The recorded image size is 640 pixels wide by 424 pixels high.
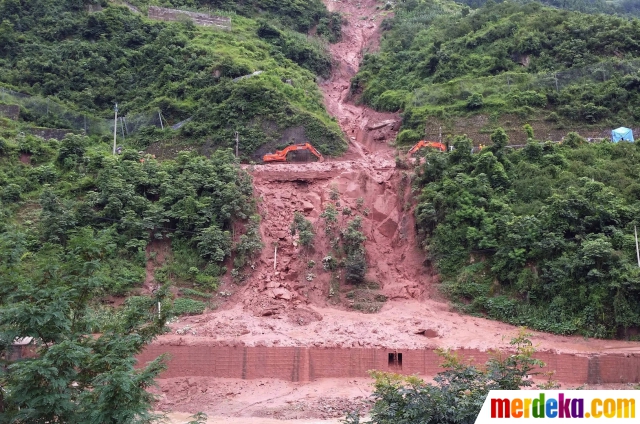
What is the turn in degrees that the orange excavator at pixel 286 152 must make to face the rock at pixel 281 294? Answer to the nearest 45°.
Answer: approximately 90° to its right

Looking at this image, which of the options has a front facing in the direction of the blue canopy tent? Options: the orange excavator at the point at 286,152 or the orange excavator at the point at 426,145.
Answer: the orange excavator at the point at 286,152

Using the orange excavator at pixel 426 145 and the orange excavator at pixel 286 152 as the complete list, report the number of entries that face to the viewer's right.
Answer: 1

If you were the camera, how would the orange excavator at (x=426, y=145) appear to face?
facing to the left of the viewer

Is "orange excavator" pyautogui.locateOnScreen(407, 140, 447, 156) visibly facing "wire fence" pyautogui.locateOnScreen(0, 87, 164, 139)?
yes

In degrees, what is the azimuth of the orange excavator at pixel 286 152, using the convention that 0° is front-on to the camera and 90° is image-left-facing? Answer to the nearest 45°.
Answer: approximately 270°

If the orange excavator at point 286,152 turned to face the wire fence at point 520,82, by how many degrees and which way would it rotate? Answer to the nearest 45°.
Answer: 0° — it already faces it

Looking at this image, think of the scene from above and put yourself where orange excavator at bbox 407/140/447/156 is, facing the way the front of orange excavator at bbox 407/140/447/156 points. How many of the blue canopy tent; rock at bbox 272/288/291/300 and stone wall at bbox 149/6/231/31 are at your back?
1

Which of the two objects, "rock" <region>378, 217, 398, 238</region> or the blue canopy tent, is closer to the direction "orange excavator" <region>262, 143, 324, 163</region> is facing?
the blue canopy tent

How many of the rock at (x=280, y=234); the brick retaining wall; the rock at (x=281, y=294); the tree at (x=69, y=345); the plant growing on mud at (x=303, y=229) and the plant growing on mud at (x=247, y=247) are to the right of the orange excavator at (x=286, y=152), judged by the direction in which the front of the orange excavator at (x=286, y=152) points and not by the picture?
6

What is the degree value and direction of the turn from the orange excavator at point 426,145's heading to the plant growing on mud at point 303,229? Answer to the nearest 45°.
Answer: approximately 45° to its left

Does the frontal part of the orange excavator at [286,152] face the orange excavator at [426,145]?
yes

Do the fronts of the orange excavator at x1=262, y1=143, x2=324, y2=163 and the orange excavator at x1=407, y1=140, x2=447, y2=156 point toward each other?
yes

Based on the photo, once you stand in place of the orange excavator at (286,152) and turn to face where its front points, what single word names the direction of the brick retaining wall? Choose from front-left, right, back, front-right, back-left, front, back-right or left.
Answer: right

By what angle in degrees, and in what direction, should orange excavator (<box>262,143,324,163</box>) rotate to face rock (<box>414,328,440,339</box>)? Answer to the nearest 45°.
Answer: approximately 45° to its right

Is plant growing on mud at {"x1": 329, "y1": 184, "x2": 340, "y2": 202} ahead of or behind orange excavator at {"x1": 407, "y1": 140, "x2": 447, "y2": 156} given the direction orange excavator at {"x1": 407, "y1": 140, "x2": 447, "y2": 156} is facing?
ahead
